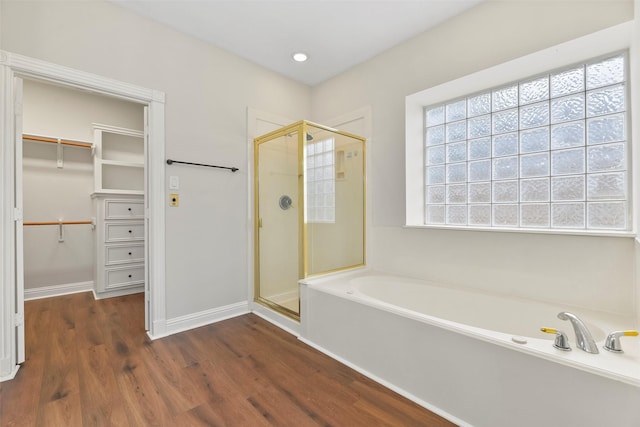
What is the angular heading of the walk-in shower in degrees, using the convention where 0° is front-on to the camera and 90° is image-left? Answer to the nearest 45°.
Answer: approximately 45°

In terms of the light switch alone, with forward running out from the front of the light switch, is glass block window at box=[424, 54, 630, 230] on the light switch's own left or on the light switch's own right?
on the light switch's own left

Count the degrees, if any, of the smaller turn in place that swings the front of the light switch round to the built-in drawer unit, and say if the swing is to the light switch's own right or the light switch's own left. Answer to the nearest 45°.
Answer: approximately 135° to the light switch's own right

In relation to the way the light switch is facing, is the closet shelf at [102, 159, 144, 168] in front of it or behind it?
behind

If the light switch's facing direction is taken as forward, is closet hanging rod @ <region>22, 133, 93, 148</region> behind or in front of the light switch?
behind

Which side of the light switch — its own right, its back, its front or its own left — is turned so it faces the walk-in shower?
left

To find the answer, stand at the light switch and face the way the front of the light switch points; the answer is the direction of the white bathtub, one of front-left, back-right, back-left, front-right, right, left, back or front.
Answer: front-left

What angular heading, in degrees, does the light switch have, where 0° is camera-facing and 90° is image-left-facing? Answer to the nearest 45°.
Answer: approximately 0°

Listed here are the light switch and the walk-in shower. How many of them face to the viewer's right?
0

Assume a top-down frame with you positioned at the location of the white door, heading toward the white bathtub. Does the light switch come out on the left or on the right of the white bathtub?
left

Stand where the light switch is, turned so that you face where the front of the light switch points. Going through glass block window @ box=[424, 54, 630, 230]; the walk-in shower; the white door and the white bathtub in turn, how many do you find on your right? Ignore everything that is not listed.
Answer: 1

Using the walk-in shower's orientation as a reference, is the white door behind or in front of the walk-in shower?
in front
